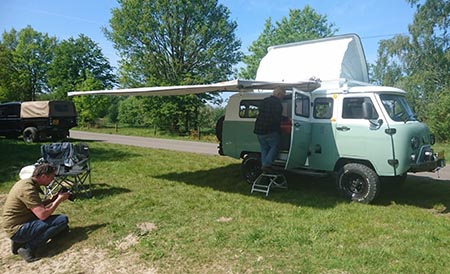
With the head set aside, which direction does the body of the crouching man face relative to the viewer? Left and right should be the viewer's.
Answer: facing to the right of the viewer

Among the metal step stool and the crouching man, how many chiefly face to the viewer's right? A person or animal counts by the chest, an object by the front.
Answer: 1

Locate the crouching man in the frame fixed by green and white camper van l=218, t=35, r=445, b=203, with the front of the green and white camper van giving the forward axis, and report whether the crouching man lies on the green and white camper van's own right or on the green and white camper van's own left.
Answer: on the green and white camper van's own right

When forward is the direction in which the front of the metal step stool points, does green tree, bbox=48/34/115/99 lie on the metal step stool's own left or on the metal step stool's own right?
on the metal step stool's own right

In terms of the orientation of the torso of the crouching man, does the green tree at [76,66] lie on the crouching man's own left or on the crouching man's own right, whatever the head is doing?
on the crouching man's own left

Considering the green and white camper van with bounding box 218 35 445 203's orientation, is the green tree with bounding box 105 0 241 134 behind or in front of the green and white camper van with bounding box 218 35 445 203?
behind

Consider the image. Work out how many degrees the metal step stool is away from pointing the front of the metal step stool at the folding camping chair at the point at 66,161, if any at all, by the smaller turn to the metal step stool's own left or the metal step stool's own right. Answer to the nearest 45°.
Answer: approximately 45° to the metal step stool's own right

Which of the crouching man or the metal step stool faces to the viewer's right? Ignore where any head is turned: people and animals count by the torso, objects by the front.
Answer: the crouching man

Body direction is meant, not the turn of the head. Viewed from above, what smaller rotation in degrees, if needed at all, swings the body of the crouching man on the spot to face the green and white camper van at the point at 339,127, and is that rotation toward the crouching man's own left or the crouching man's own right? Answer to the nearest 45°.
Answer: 0° — they already face it

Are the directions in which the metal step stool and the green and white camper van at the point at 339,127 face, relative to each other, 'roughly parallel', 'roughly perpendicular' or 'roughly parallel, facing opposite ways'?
roughly perpendicular

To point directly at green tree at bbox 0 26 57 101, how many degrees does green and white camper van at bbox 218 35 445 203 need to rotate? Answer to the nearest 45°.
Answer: approximately 180°
